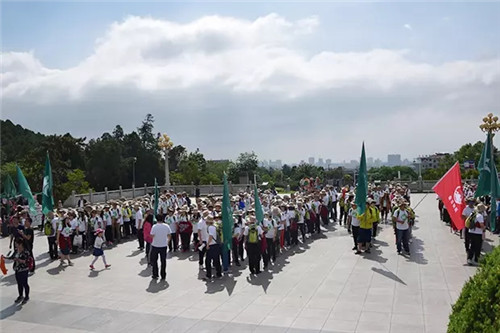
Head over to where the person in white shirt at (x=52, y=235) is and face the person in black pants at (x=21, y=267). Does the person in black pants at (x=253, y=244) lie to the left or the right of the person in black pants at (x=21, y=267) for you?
left

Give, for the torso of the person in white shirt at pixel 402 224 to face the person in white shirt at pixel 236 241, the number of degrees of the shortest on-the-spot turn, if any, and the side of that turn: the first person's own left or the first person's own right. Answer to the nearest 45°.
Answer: approximately 45° to the first person's own right

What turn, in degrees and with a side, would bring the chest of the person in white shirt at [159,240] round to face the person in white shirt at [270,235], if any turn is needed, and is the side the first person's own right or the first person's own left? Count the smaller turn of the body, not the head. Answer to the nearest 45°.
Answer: approximately 90° to the first person's own right

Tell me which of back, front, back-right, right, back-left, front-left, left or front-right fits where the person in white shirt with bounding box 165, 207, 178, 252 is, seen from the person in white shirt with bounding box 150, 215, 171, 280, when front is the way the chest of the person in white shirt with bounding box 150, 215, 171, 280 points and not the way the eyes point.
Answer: front

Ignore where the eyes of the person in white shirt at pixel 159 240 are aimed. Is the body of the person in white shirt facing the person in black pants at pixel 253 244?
no

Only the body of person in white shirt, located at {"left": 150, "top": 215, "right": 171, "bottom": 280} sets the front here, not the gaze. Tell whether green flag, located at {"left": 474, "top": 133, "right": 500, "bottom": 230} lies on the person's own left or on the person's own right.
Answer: on the person's own right

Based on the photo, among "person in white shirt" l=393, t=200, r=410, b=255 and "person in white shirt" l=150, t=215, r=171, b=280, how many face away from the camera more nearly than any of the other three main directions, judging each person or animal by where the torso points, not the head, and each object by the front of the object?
1

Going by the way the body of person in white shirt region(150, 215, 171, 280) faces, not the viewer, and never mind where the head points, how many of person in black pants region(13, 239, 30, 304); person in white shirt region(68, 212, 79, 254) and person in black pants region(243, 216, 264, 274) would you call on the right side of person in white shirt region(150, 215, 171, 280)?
1

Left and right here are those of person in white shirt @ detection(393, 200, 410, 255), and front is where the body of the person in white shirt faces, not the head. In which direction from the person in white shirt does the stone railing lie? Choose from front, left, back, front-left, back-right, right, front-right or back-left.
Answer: back-right

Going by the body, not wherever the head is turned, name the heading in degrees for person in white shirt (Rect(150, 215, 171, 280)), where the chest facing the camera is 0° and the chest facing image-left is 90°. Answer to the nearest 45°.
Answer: approximately 180°

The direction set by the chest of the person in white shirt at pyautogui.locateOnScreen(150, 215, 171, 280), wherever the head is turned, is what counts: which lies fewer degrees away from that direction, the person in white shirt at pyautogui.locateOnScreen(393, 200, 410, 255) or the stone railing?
the stone railing
